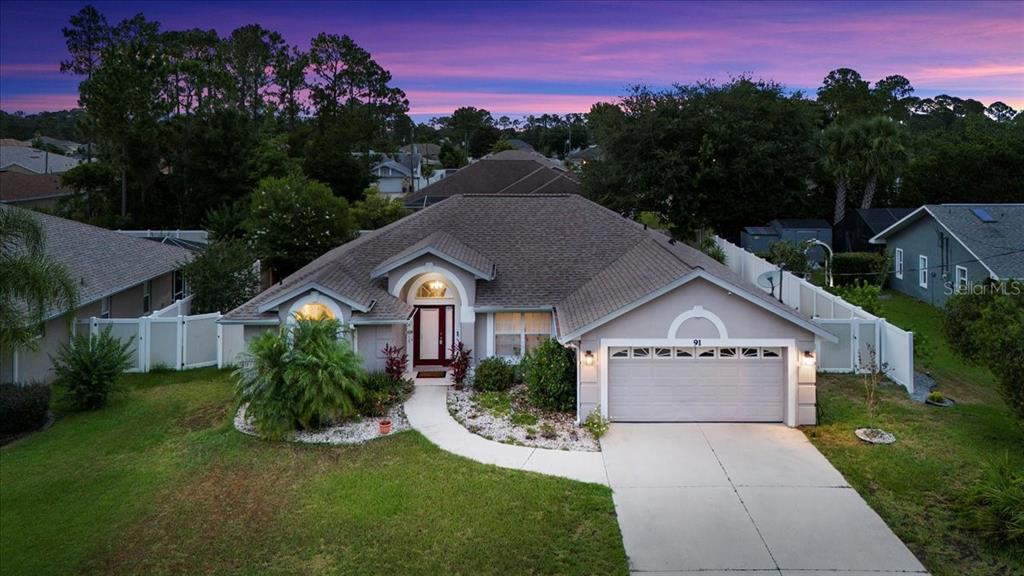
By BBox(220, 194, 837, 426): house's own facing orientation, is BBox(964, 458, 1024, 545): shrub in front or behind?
in front

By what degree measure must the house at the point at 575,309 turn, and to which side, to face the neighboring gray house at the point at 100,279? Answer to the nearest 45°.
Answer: approximately 90° to its right

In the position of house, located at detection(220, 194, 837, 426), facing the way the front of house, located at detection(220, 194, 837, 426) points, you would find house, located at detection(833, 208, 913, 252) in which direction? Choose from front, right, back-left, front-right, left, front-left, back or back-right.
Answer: back-left

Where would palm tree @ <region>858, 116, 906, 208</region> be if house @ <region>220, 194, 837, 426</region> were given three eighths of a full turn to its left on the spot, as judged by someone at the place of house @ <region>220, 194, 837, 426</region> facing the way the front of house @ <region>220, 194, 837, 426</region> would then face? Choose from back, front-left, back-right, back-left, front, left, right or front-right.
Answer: front

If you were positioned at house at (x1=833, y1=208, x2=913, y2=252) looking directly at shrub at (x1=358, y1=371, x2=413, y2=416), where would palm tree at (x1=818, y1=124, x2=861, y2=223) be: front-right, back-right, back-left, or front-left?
back-right

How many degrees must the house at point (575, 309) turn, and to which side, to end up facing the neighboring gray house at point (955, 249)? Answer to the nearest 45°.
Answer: approximately 135° to its left

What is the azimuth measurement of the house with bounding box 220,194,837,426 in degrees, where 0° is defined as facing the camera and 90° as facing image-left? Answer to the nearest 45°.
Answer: approximately 0°

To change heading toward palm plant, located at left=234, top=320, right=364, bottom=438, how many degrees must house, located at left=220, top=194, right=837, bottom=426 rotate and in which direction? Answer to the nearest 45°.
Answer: approximately 45° to its right

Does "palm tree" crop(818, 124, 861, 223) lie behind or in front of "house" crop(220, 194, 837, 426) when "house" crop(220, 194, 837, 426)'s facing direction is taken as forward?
behind

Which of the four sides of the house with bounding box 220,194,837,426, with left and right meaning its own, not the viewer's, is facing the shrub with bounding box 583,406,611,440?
front

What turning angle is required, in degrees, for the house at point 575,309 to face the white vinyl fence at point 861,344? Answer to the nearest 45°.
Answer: approximately 90° to its left

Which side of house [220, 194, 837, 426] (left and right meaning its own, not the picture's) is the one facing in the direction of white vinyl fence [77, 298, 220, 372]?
right

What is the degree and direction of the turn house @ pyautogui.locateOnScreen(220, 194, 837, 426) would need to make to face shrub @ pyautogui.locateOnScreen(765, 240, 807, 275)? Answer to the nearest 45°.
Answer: approximately 135° to its left

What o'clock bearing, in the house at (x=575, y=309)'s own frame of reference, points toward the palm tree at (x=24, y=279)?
The palm tree is roughly at 2 o'clock from the house.

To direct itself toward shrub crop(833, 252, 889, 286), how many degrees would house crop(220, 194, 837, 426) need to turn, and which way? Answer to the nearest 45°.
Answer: approximately 135° to its left

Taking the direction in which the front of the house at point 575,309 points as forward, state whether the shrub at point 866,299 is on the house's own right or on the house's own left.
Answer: on the house's own left
